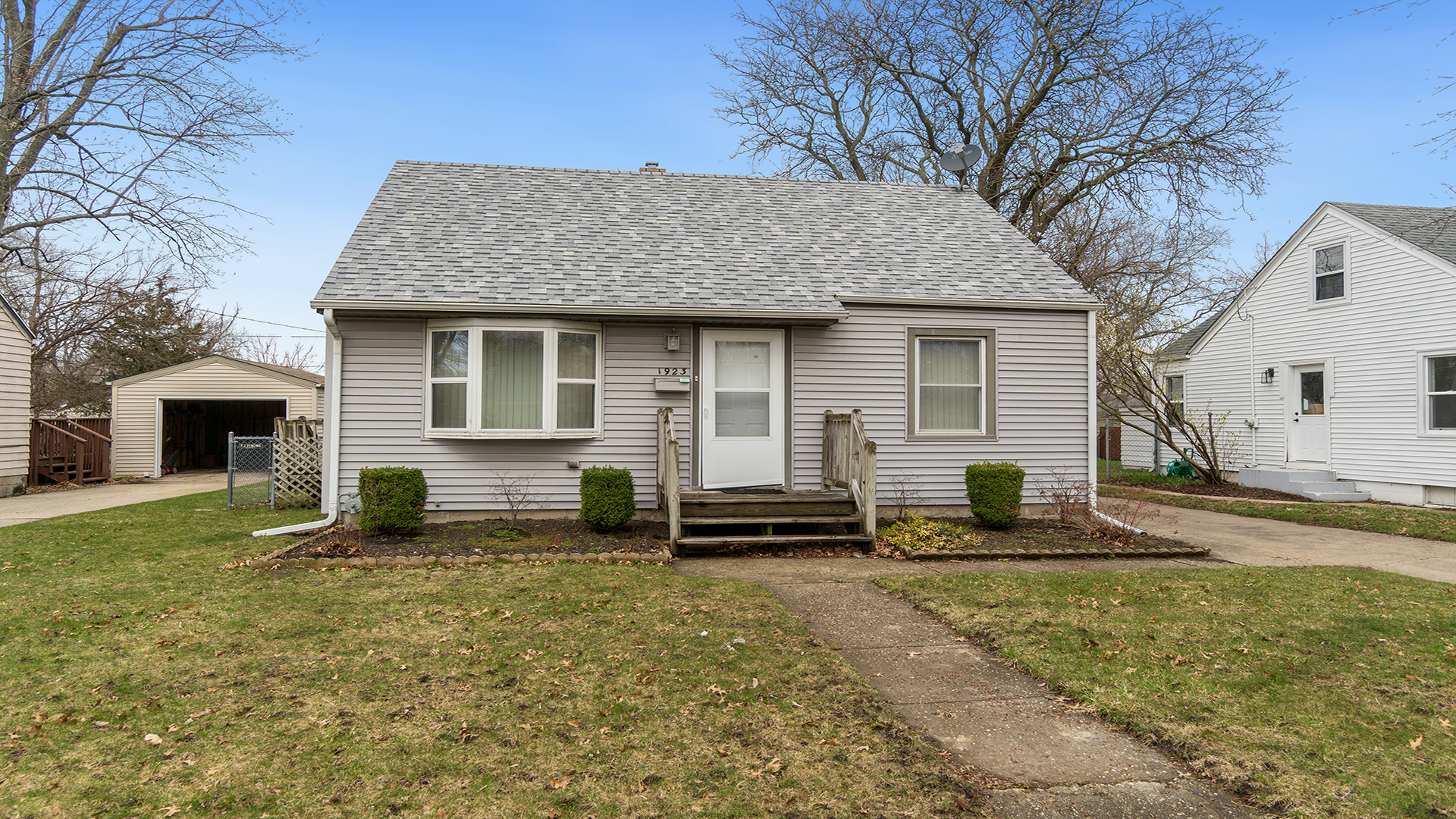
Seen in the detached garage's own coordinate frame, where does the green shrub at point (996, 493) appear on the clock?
The green shrub is roughly at 11 o'clock from the detached garage.

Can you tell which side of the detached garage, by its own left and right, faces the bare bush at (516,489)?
front

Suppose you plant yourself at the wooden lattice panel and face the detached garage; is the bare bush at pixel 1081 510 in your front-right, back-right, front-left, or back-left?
back-right

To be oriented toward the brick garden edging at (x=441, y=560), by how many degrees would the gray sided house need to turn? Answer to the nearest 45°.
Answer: approximately 45° to its right

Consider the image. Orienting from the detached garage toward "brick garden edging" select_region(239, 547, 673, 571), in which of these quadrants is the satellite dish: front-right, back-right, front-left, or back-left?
front-left

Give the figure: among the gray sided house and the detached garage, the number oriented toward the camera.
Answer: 2

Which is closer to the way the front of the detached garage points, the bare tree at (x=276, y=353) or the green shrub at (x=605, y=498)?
the green shrub

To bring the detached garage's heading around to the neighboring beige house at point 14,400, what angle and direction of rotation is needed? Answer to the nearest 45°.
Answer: approximately 45° to its right

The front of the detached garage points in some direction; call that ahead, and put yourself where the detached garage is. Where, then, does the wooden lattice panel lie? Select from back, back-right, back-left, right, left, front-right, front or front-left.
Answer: front

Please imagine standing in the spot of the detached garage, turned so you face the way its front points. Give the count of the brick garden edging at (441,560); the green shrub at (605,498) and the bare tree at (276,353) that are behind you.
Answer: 1

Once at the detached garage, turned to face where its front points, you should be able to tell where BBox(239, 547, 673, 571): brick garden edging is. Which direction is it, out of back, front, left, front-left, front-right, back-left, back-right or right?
front

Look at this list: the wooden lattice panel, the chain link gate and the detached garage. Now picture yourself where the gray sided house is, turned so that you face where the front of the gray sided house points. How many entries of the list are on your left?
0

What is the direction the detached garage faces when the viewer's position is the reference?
facing the viewer

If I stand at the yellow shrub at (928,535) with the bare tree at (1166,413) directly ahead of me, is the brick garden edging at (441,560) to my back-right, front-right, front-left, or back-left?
back-left
